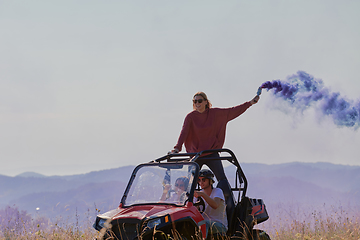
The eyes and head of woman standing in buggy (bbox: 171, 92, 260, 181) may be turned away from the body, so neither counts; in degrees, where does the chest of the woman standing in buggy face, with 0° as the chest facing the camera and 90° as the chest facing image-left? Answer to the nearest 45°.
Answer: approximately 45°

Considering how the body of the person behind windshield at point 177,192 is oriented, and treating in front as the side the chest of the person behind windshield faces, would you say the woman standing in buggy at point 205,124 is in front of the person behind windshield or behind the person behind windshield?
behind

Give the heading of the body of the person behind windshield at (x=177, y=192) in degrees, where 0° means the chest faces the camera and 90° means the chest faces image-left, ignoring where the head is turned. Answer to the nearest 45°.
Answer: approximately 45°

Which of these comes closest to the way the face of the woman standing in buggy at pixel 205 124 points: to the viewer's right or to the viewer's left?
to the viewer's left

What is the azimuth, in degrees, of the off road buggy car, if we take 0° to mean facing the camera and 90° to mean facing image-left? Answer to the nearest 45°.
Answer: approximately 45°
